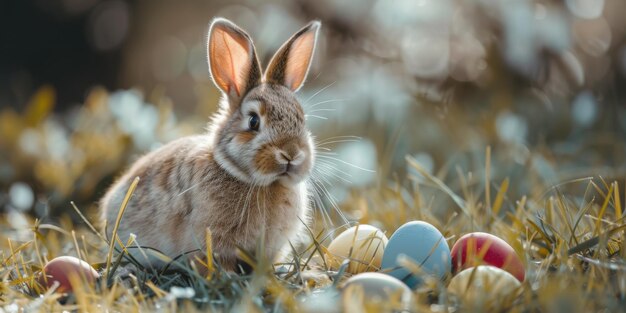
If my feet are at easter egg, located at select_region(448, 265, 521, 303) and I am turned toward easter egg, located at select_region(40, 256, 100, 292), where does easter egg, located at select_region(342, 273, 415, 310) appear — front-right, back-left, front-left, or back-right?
front-left

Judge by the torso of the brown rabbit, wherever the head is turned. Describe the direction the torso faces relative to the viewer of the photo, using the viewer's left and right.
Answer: facing the viewer and to the right of the viewer

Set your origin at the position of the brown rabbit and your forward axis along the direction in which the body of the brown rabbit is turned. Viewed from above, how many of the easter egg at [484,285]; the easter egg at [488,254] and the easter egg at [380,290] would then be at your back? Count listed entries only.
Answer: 0

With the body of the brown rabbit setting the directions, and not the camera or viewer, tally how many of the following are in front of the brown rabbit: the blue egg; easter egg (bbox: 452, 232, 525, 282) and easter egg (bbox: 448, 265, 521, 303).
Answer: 3

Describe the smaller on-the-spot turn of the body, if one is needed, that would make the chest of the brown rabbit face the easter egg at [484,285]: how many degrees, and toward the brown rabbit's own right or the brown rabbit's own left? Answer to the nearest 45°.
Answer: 0° — it already faces it

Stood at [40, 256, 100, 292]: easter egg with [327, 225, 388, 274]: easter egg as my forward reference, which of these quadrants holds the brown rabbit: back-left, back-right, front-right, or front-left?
front-left

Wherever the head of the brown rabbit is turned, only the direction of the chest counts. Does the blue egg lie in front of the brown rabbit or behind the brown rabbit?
in front

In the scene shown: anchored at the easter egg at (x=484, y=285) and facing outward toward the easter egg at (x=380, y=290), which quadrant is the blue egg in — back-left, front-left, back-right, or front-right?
front-right

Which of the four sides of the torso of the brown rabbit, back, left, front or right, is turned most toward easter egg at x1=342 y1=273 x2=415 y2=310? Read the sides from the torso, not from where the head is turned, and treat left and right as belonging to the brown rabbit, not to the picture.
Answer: front
